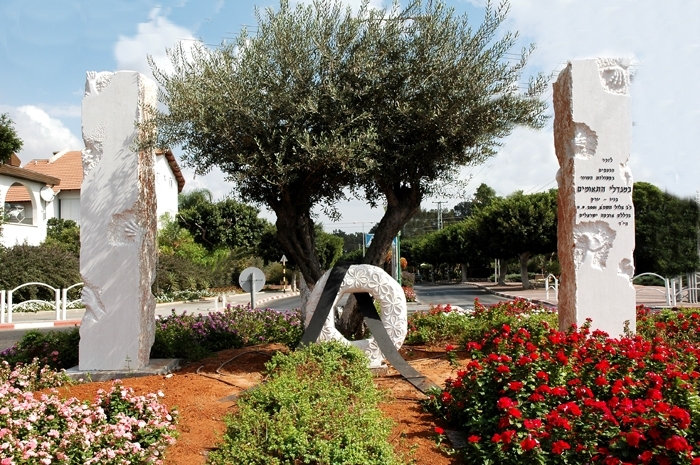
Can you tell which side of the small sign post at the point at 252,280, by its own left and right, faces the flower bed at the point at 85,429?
back

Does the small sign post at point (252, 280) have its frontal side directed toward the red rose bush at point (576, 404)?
no

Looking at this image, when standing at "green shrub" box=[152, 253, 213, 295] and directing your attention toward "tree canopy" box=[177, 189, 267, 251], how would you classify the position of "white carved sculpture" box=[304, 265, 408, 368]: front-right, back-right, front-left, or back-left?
back-right

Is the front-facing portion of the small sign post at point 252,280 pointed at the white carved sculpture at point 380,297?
no

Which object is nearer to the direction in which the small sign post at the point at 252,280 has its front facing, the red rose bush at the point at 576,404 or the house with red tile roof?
the house with red tile roof

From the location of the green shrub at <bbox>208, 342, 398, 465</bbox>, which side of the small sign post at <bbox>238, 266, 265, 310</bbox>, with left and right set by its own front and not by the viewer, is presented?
back

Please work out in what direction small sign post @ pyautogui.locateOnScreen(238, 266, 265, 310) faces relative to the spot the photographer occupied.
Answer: facing away from the viewer

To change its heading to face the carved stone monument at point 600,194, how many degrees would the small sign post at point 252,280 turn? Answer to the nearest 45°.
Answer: approximately 135° to its right

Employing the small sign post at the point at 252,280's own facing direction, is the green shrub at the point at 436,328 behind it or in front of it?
behind

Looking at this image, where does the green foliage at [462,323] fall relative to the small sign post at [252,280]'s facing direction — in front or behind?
behind
